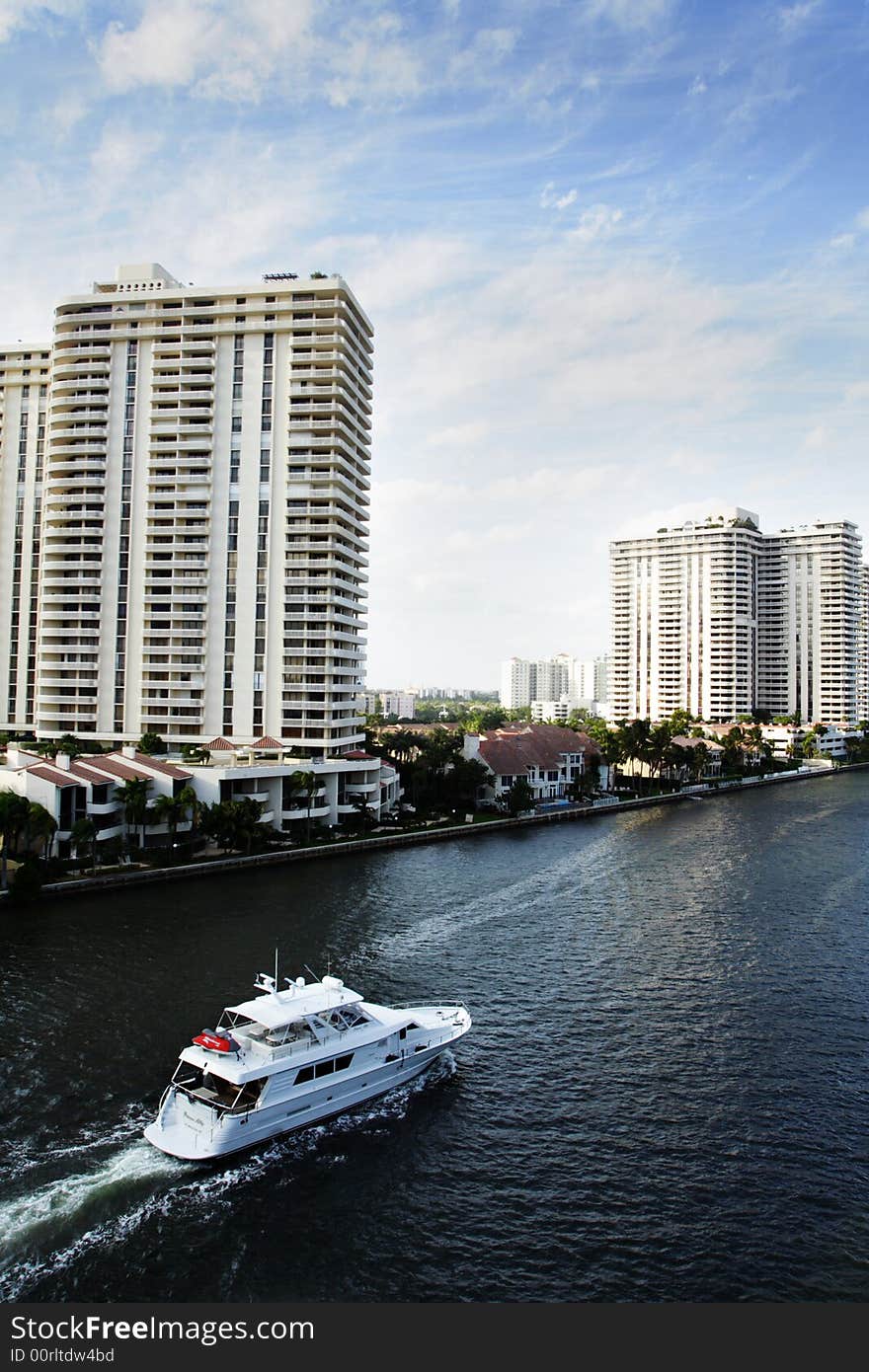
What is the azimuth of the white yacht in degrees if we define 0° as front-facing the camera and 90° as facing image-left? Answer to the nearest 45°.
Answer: approximately 225°
